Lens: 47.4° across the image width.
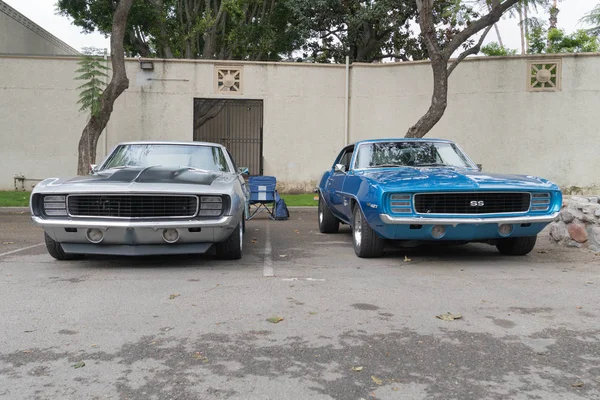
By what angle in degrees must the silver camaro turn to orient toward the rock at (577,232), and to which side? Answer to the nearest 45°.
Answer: approximately 90° to its left

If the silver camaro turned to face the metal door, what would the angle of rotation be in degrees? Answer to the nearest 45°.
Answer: approximately 180°

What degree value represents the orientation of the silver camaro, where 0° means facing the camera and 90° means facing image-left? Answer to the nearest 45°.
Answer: approximately 0°

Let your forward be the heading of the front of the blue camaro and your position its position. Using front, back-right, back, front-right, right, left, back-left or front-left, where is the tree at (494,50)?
back-left

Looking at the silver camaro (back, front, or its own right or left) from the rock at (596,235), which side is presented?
left

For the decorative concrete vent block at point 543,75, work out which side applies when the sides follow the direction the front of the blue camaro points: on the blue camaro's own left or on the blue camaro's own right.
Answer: on the blue camaro's own left

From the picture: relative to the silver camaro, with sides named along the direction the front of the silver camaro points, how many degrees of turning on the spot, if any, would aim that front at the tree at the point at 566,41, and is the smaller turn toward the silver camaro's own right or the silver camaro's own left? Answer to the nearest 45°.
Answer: approximately 135° to the silver camaro's own left

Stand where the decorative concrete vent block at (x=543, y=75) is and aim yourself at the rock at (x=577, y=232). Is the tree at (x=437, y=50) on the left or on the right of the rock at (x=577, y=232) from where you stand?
right

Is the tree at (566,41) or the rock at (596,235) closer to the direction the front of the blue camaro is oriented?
the rock

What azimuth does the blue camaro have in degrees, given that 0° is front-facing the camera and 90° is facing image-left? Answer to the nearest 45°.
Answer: approximately 315°

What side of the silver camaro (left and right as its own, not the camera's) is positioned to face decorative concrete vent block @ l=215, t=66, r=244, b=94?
back

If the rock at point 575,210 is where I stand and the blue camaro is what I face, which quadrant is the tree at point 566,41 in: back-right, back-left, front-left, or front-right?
back-right
